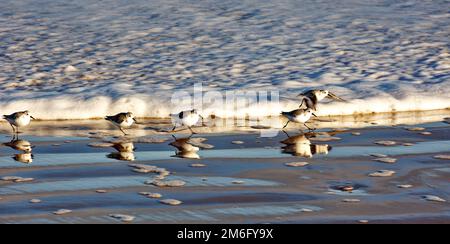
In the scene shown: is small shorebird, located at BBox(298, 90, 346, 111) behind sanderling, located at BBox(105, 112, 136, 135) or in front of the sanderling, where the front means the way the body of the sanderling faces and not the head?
in front

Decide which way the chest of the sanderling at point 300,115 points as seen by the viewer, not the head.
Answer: to the viewer's right

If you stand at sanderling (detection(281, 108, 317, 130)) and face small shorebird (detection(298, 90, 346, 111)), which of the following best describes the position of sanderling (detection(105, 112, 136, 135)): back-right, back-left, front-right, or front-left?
back-left

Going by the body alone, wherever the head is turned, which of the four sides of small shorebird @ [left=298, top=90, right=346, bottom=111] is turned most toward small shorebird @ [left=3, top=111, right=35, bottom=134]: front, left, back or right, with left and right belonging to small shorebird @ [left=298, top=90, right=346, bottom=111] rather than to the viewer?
back

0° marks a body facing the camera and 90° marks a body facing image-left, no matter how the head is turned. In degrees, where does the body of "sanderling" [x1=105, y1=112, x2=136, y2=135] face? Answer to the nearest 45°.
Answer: approximately 270°

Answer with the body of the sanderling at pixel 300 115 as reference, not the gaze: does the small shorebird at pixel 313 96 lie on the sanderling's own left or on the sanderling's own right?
on the sanderling's own left

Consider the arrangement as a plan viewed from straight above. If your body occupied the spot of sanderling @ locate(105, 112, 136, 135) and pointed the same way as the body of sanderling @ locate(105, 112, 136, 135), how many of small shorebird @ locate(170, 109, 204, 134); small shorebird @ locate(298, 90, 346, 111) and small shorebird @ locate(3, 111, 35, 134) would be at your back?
1
